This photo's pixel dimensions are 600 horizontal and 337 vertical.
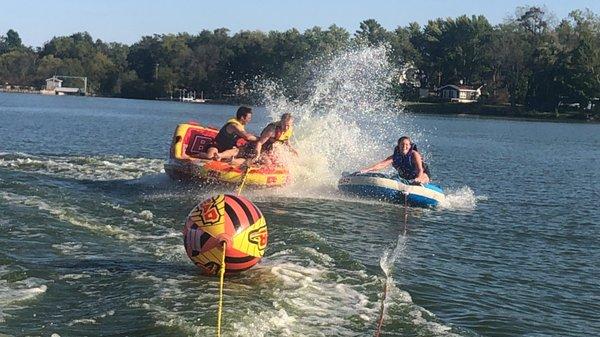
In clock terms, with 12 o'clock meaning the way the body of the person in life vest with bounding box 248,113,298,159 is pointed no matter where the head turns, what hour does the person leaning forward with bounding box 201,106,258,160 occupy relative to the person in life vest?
The person leaning forward is roughly at 4 o'clock from the person in life vest.

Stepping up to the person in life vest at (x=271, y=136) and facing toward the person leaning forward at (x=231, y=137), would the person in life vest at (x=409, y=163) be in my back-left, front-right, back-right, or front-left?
back-left

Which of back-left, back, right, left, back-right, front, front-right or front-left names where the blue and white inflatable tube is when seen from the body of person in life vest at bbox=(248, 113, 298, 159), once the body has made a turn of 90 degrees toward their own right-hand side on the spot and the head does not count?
back-left

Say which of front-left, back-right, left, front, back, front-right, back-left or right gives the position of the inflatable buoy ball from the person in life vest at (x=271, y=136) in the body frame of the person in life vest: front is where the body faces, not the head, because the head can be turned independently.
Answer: front-right

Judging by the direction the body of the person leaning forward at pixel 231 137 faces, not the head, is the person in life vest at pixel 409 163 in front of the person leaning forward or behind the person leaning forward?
in front

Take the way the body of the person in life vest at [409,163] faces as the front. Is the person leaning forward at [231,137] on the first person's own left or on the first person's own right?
on the first person's own right
